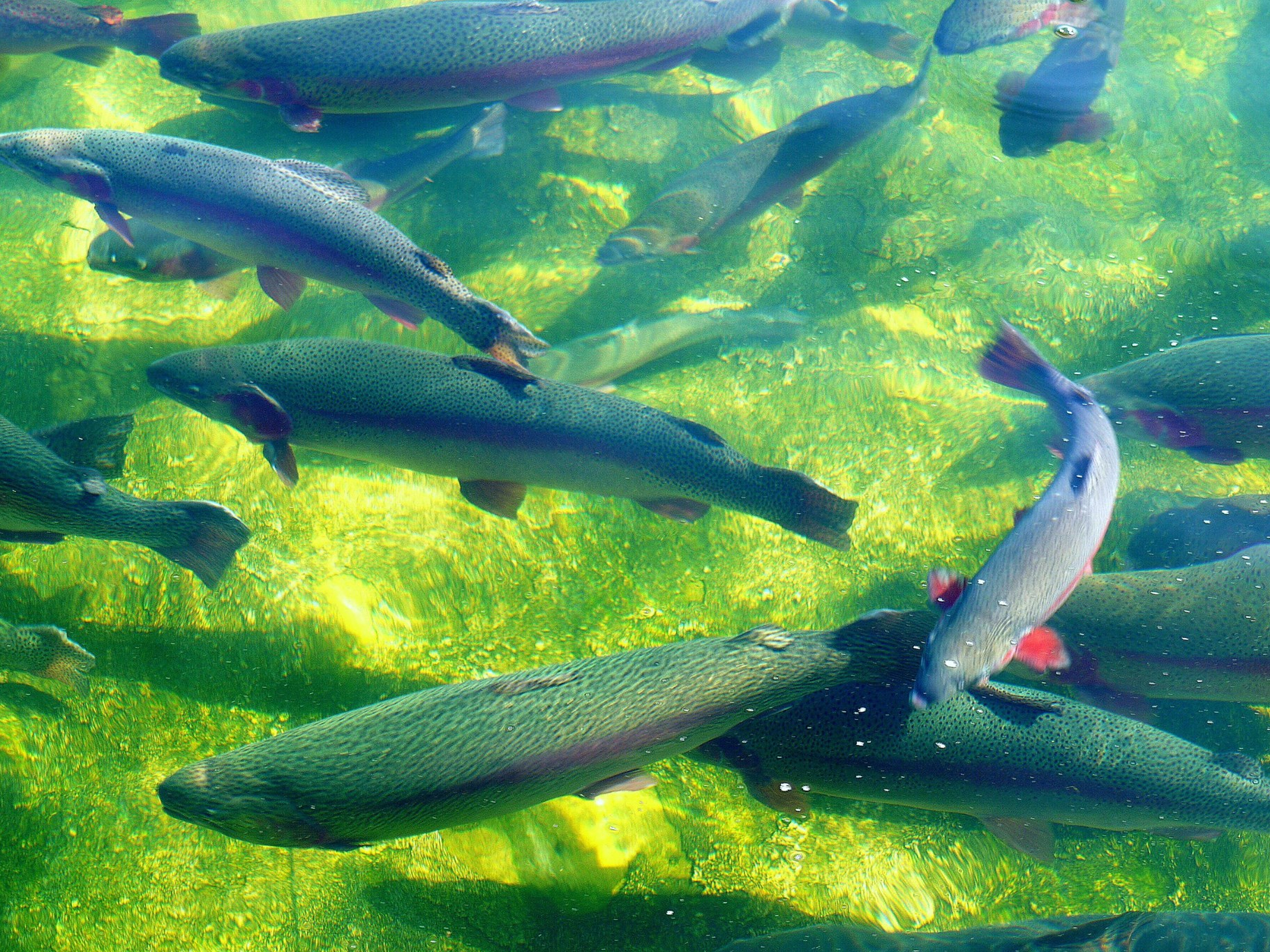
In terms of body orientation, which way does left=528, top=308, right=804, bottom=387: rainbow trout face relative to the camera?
to the viewer's left

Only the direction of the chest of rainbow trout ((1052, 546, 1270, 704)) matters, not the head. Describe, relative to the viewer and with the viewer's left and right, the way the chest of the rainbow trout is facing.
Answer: facing to the left of the viewer

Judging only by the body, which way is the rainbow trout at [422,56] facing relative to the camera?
to the viewer's left

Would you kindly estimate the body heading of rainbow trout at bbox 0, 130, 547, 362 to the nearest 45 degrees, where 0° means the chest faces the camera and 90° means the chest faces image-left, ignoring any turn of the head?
approximately 90°

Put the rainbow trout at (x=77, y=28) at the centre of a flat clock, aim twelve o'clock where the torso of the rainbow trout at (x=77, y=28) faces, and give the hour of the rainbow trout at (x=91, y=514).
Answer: the rainbow trout at (x=91, y=514) is roughly at 9 o'clock from the rainbow trout at (x=77, y=28).

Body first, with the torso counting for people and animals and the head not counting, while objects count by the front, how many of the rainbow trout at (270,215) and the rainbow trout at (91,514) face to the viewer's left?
2

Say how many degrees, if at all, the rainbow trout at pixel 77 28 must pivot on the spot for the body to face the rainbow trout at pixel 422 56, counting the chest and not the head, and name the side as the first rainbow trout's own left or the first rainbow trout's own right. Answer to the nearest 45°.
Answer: approximately 135° to the first rainbow trout's own left

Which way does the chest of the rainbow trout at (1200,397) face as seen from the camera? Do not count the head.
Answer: to the viewer's left

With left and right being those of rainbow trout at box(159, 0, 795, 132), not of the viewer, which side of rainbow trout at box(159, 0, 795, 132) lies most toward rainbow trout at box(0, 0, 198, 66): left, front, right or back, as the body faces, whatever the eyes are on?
front

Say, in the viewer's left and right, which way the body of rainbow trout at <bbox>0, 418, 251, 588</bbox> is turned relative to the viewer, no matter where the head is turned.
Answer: facing to the left of the viewer

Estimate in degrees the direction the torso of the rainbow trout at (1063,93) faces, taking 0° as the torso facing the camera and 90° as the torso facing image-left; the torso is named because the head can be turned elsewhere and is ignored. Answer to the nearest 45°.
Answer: approximately 45°

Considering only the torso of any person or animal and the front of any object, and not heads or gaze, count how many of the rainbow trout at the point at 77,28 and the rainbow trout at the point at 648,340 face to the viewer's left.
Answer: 2

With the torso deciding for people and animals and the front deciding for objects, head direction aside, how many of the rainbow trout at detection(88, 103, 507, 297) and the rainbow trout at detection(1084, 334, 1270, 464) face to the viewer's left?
2

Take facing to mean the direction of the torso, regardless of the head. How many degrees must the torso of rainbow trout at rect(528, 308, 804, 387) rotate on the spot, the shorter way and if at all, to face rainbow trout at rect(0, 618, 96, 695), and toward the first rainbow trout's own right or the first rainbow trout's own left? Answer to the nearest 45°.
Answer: approximately 45° to the first rainbow trout's own left
